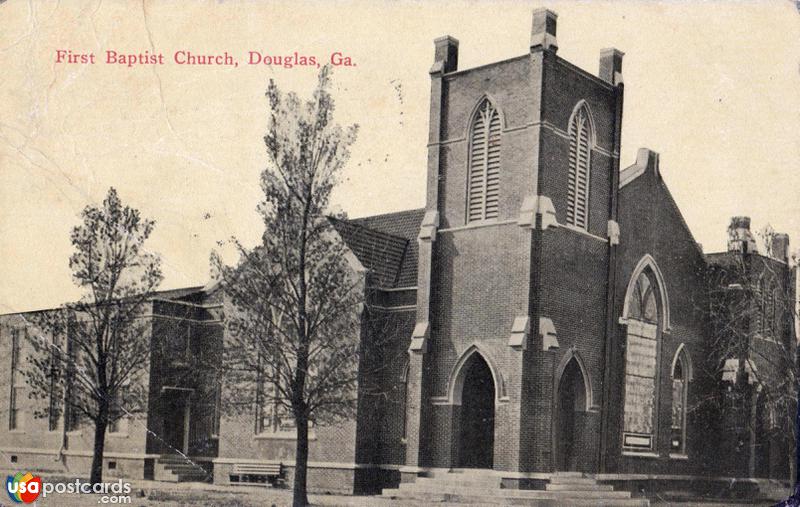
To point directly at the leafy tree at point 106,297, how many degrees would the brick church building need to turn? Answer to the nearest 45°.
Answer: approximately 135° to its right

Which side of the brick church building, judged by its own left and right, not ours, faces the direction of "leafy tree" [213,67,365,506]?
right

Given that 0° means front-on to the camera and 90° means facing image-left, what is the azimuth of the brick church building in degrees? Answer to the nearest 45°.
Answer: approximately 315°
